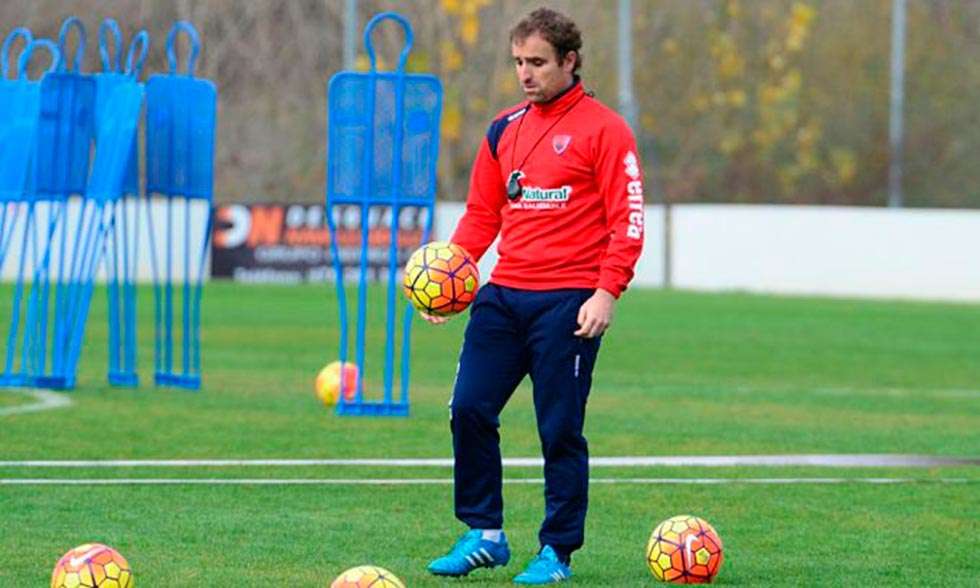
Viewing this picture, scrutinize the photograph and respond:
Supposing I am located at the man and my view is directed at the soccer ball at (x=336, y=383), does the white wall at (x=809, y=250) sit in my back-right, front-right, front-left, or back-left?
front-right

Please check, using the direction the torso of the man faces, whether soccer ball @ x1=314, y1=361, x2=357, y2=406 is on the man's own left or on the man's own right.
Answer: on the man's own right

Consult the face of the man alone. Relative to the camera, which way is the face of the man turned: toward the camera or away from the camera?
toward the camera

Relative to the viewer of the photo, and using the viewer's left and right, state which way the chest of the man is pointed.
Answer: facing the viewer and to the left of the viewer

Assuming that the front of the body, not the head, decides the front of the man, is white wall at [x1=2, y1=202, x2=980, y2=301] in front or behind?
behind

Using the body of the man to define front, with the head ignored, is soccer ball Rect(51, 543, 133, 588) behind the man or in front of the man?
in front

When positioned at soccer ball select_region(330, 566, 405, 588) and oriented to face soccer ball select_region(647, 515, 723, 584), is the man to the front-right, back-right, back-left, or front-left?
front-left
